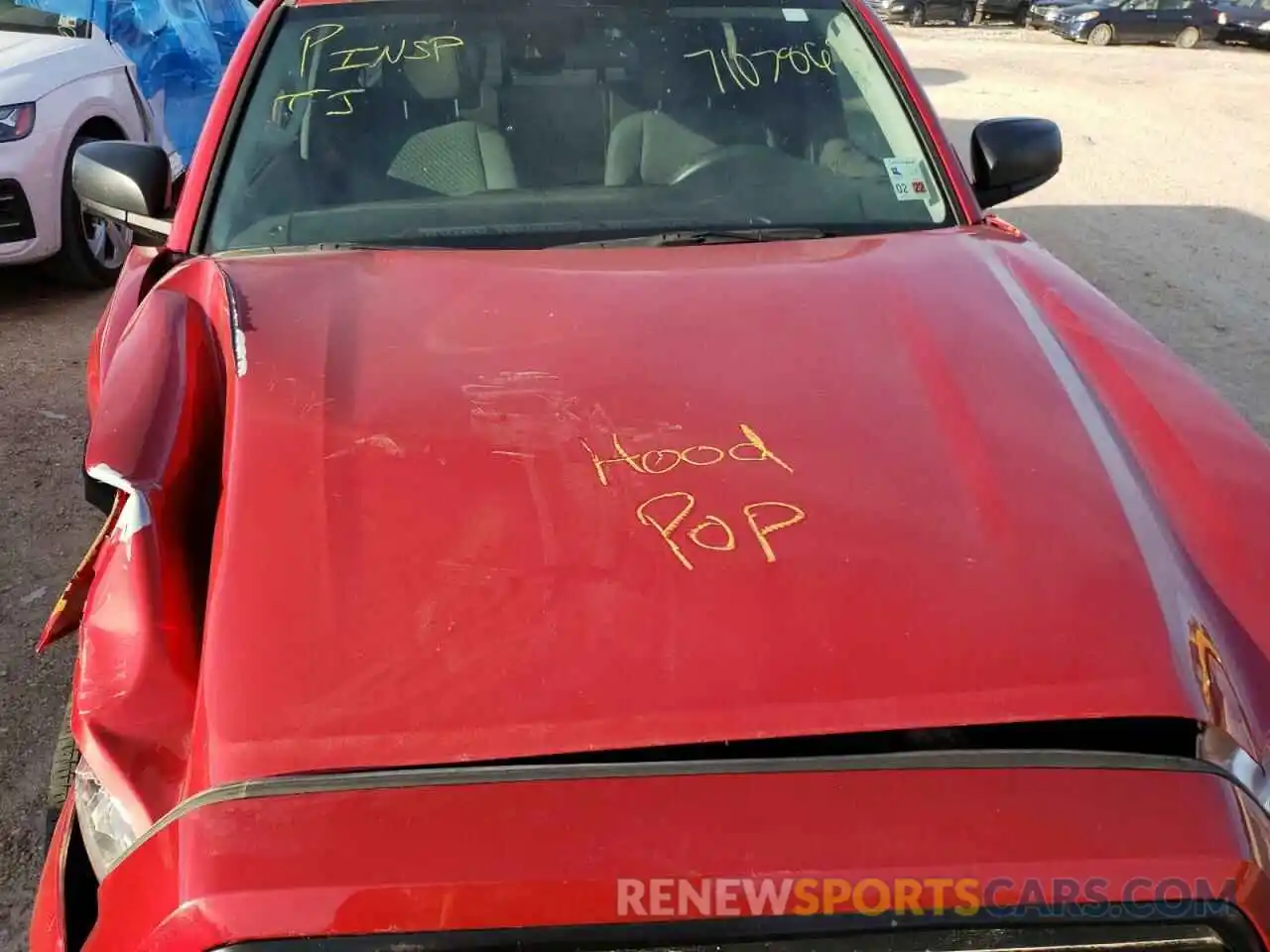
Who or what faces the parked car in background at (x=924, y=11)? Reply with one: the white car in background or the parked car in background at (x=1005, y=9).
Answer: the parked car in background at (x=1005, y=9)

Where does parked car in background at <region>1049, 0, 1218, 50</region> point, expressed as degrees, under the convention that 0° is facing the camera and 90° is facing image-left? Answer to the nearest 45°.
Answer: approximately 45°

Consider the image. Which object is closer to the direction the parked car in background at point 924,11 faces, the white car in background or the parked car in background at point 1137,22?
the white car in background

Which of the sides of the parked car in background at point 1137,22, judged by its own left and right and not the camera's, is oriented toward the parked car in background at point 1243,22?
back

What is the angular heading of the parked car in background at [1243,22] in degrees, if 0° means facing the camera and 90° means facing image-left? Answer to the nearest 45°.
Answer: approximately 45°

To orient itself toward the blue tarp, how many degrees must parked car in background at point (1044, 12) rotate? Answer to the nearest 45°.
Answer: approximately 45° to its left
